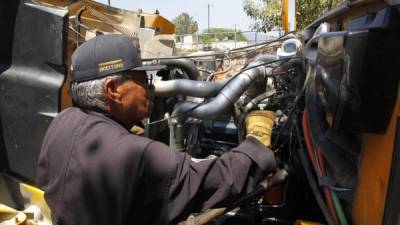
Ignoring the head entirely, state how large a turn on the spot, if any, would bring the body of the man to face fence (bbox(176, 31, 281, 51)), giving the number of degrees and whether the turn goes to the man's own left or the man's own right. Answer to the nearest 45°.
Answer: approximately 45° to the man's own left

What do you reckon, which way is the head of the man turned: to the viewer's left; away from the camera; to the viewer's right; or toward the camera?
to the viewer's right

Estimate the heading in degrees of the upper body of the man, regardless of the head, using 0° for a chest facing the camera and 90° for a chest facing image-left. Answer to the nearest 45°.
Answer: approximately 225°

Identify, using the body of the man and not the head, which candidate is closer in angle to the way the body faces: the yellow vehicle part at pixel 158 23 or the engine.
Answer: the engine

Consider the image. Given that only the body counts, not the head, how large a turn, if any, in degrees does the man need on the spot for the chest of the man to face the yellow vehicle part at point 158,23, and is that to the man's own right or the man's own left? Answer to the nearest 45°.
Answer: approximately 45° to the man's own left
